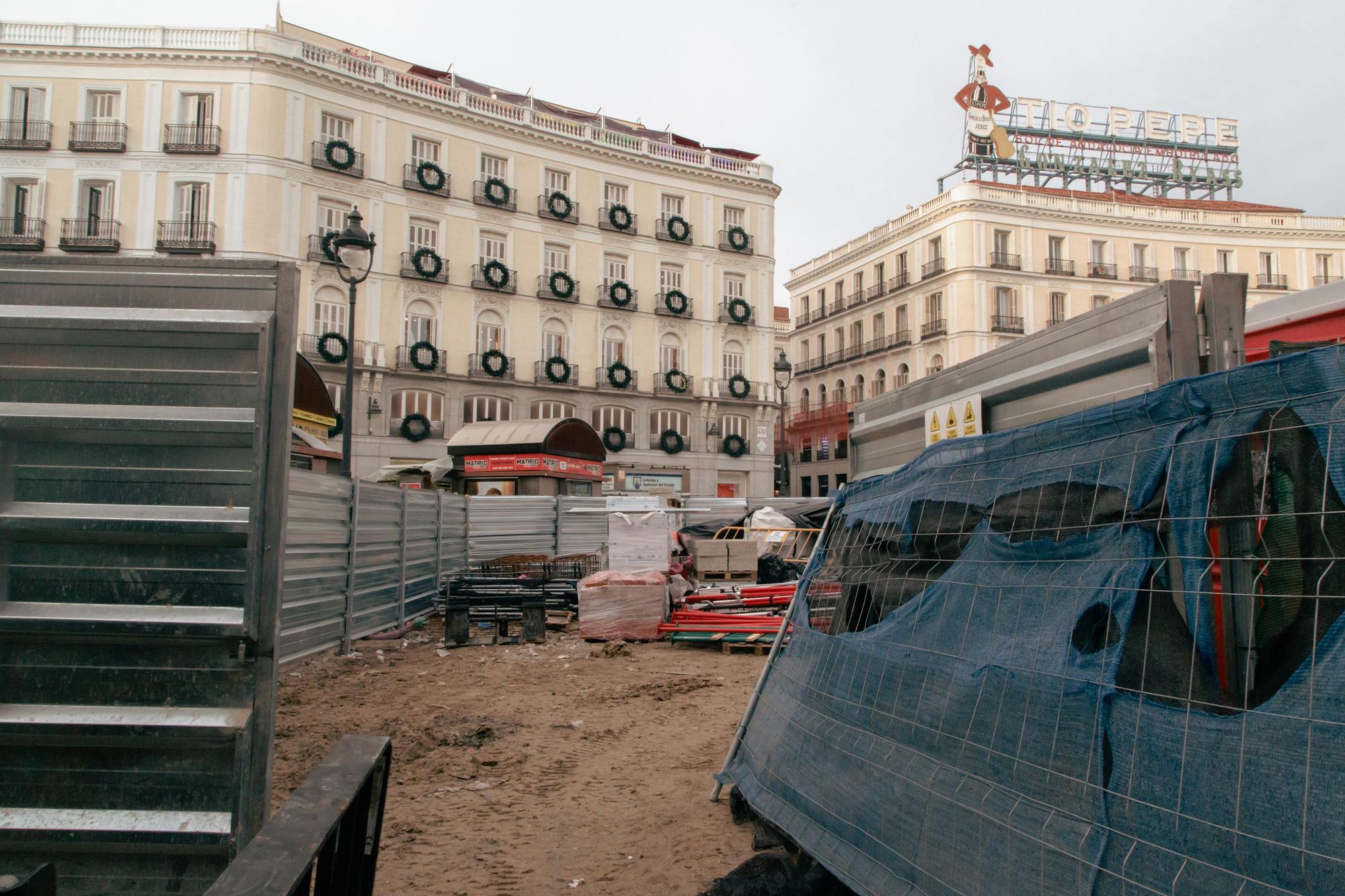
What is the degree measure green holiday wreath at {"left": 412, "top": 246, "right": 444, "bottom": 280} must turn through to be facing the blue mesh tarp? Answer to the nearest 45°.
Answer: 0° — it already faces it

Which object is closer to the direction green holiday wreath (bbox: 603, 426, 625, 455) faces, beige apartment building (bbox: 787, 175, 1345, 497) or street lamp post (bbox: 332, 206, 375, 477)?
the street lamp post

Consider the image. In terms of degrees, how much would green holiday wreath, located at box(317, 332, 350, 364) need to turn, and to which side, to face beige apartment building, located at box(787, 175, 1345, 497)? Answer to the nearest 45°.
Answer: approximately 90° to its left

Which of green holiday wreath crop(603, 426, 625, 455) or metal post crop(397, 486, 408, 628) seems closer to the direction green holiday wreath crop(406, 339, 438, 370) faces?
the metal post

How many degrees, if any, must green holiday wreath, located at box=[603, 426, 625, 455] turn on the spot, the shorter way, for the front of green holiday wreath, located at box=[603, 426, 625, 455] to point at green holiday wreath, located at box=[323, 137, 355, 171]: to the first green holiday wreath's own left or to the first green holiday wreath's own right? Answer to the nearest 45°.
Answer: approximately 45° to the first green holiday wreath's own right

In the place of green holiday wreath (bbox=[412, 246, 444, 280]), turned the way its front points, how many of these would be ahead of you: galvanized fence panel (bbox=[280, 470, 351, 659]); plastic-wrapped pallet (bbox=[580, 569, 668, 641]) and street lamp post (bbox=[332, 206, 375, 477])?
3
